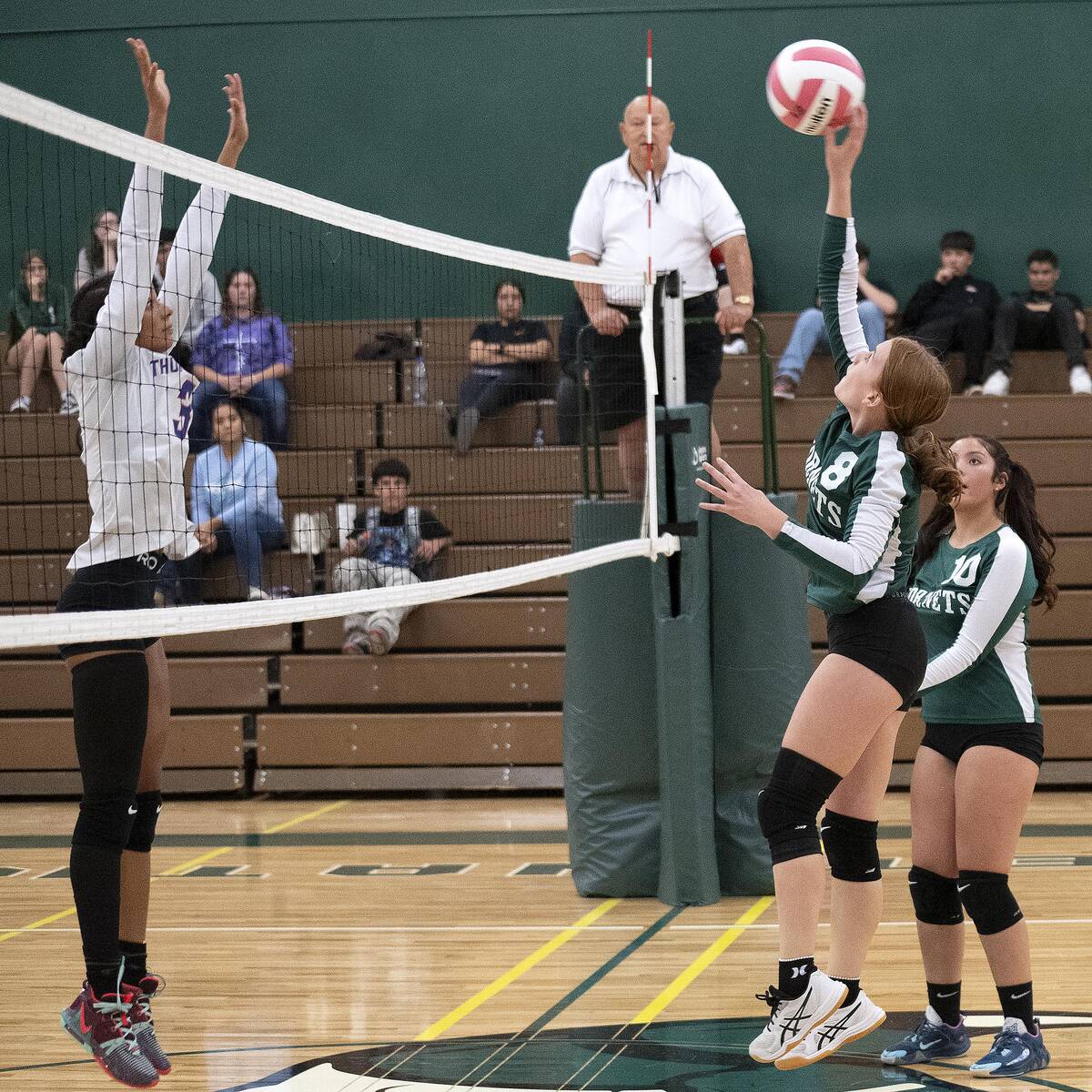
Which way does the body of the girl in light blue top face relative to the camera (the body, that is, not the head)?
toward the camera

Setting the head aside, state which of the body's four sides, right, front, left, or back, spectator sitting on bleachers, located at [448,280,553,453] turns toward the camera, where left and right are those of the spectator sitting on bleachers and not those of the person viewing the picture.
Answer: front

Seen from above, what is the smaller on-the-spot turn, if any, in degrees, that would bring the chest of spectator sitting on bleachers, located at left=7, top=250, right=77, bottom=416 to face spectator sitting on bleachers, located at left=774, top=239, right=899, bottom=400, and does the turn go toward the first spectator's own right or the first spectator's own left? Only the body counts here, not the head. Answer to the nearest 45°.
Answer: approximately 90° to the first spectator's own left

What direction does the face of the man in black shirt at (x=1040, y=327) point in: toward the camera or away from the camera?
toward the camera

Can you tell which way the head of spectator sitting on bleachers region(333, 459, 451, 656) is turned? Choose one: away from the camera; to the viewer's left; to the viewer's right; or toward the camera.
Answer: toward the camera

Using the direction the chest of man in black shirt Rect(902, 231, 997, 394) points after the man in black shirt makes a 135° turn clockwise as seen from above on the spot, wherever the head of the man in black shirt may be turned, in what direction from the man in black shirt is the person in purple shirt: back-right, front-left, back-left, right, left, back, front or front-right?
left

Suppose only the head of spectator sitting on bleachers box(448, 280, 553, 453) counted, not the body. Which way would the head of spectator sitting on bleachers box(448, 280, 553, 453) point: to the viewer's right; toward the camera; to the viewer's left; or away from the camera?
toward the camera

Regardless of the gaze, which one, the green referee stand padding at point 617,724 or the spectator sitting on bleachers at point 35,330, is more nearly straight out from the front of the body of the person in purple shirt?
the green referee stand padding

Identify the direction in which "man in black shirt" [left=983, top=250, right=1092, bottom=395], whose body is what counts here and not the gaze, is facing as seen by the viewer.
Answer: toward the camera

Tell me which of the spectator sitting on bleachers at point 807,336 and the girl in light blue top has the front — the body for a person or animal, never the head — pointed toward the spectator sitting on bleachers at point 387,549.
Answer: the spectator sitting on bleachers at point 807,336

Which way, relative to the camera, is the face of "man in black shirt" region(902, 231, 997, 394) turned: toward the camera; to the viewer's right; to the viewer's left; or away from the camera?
toward the camera

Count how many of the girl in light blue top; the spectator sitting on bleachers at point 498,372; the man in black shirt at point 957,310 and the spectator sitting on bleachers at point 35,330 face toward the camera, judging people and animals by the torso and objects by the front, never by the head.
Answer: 4

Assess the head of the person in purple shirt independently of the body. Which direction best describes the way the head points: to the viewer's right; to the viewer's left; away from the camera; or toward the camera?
toward the camera
